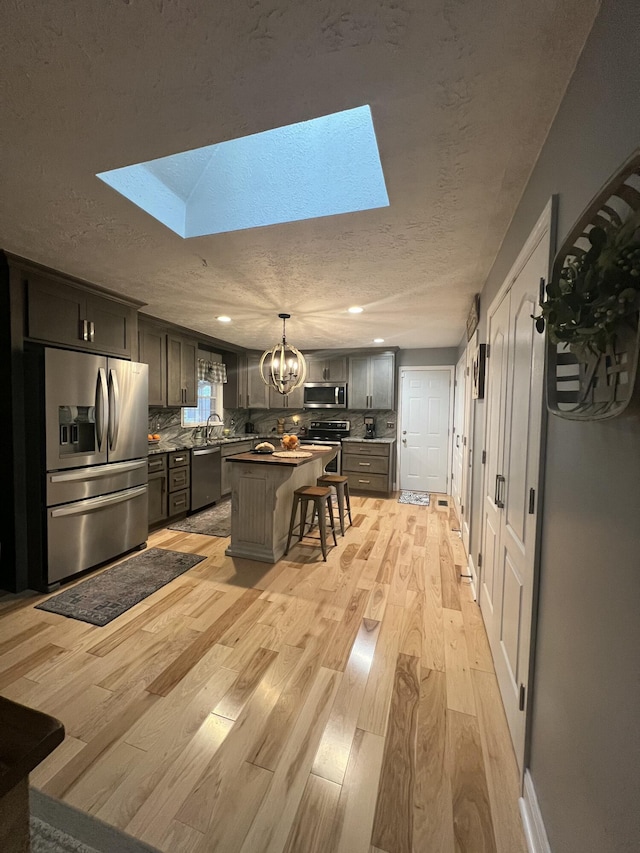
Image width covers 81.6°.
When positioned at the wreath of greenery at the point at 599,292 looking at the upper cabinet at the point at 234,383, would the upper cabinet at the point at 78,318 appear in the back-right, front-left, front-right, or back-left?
front-left

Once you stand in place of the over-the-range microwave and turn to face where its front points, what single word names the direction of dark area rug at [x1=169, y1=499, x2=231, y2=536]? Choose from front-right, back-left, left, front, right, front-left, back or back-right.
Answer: front-right

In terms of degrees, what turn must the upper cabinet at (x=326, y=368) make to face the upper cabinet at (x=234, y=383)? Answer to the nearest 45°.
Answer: approximately 90° to its right

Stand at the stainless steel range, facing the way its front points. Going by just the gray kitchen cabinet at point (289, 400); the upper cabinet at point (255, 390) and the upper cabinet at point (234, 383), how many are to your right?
3

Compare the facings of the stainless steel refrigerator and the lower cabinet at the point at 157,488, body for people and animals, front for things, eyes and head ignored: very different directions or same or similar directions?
same or similar directions

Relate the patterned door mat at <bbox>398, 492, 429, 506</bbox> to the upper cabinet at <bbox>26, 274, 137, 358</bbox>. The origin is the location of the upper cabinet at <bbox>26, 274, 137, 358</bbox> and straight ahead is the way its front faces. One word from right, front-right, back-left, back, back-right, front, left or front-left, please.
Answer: front-left

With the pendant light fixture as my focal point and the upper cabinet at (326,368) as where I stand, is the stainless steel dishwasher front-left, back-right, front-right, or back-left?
front-right

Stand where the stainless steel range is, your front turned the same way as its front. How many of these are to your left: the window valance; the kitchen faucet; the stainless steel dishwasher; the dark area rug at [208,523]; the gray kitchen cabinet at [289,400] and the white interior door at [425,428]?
1

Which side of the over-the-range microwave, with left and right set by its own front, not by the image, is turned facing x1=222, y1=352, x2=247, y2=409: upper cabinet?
right

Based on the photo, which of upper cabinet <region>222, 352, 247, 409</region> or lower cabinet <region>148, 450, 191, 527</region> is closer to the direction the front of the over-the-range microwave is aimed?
the lower cabinet

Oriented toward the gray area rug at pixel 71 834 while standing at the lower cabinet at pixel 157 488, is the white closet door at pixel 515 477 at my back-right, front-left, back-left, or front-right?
front-left

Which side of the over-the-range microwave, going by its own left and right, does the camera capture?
front

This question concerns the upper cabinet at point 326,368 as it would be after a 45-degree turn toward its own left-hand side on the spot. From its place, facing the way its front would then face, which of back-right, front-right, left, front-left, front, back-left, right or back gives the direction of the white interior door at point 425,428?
front-left

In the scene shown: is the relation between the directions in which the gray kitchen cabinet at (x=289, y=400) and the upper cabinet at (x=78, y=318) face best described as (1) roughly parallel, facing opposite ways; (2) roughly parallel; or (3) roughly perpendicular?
roughly perpendicular

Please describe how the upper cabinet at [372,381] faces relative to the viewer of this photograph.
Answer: facing the viewer

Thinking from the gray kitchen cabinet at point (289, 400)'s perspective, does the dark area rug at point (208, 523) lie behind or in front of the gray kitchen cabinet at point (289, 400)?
in front

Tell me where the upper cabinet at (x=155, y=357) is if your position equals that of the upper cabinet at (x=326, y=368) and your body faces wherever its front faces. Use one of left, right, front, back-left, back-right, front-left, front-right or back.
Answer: front-right

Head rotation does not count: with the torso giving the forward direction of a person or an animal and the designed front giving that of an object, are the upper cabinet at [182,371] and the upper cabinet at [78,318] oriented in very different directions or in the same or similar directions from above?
same or similar directions

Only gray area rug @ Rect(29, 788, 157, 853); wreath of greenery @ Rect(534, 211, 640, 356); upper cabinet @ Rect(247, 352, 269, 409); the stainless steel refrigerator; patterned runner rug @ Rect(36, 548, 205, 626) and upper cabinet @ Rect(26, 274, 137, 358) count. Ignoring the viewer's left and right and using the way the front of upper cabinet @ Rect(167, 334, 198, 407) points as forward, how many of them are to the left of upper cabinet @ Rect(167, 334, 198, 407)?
1
